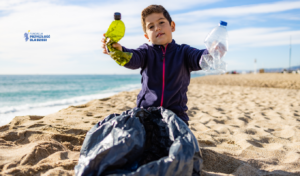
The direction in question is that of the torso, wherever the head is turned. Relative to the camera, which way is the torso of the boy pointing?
toward the camera
